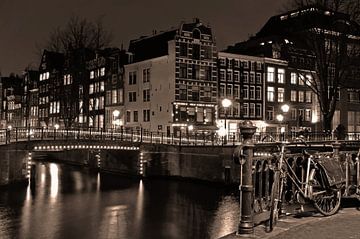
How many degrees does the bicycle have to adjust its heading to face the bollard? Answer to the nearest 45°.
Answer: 0° — it already faces it

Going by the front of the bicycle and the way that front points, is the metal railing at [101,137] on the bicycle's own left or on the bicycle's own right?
on the bicycle's own right

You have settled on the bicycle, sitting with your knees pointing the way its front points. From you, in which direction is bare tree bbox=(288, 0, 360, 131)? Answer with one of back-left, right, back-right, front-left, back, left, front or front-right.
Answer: back-right

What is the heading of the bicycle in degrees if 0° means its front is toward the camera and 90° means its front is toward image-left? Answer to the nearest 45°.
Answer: approximately 45°

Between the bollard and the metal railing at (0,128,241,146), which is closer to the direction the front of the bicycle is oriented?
the bollard
